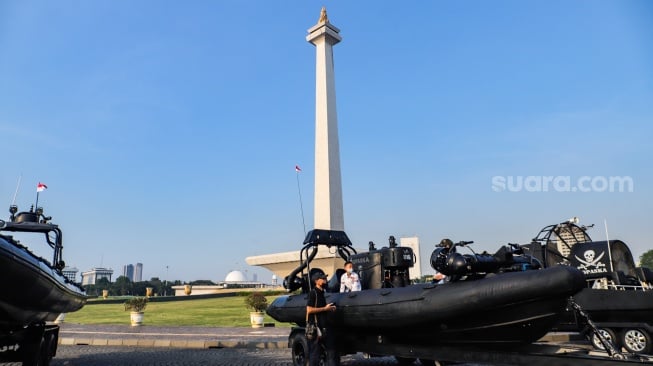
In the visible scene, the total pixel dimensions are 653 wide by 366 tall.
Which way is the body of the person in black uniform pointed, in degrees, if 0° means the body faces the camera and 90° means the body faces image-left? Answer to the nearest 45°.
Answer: approximately 270°

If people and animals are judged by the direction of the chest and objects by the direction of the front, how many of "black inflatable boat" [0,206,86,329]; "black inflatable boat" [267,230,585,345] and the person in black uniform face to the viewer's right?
2

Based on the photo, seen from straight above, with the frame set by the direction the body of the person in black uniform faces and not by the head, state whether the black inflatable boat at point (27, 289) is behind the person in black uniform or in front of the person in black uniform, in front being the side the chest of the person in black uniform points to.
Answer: behind

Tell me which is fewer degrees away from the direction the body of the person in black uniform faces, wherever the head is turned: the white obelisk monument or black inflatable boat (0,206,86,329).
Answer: the white obelisk monument

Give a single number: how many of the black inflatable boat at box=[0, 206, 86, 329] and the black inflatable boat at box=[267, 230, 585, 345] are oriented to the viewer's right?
1
